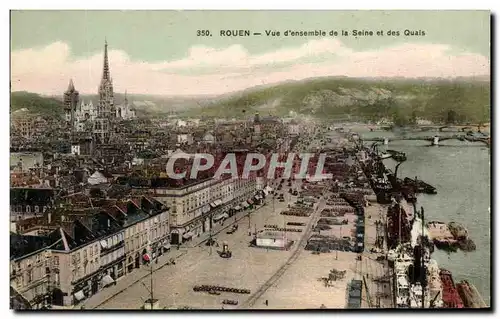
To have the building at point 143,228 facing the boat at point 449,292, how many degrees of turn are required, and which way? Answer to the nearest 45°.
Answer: approximately 45° to its left

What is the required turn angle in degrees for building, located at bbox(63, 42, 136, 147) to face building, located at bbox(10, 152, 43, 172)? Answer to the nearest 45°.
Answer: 0° — it already faces it

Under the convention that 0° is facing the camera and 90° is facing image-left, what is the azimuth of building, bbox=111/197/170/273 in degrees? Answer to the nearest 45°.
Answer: approximately 315°

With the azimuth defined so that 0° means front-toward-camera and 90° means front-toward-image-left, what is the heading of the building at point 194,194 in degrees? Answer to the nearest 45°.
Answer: approximately 315°
